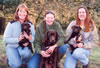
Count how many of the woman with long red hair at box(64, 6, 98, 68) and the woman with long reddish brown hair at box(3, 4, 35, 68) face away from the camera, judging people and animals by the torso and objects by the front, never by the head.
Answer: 0

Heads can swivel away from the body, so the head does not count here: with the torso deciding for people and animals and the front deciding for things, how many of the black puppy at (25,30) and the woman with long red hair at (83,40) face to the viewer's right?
0

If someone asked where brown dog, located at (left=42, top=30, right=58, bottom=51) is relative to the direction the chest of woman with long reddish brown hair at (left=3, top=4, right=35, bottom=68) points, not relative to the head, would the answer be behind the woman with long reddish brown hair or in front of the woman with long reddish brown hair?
in front

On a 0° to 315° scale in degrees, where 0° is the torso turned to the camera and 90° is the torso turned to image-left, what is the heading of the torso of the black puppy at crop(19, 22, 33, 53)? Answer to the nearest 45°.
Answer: approximately 0°

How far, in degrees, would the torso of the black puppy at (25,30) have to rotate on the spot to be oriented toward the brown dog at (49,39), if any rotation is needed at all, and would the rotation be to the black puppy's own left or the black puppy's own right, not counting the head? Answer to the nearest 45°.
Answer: approximately 45° to the black puppy's own left

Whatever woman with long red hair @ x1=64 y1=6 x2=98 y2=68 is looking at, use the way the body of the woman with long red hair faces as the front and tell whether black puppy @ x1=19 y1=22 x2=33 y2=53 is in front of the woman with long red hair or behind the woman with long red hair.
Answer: in front

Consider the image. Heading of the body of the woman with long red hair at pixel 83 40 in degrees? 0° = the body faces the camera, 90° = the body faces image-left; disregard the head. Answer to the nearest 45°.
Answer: approximately 45°
